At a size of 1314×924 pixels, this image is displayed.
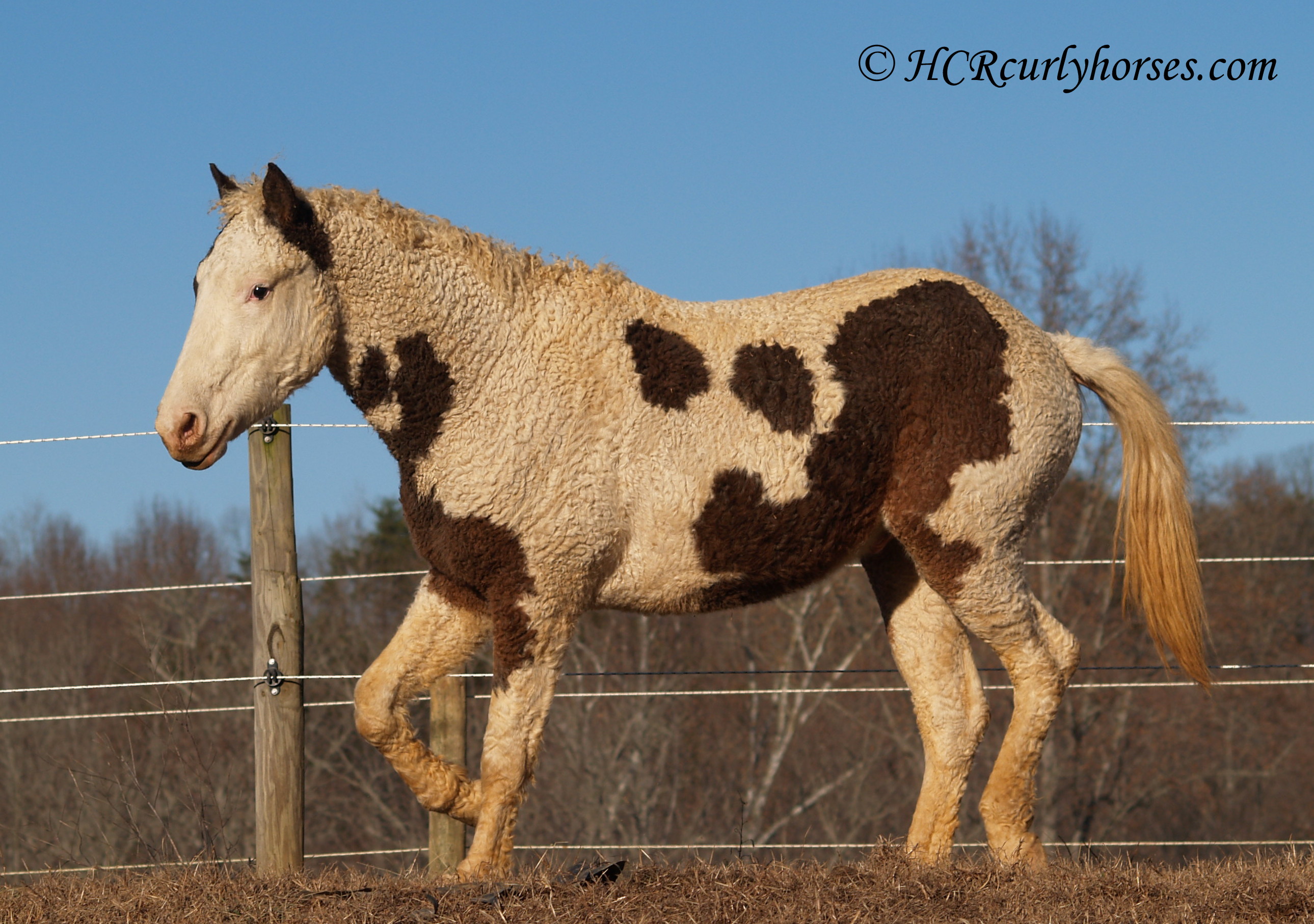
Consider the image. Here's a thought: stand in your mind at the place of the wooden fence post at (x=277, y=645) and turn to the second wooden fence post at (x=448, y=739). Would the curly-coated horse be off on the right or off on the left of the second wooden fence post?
right

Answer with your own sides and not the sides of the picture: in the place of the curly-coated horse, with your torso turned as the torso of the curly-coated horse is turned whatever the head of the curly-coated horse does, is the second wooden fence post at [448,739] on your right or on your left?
on your right

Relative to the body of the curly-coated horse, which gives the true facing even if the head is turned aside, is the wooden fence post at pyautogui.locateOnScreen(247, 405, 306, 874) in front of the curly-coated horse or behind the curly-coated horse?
in front

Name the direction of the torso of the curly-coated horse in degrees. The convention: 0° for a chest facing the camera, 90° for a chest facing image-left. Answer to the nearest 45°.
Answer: approximately 90°
